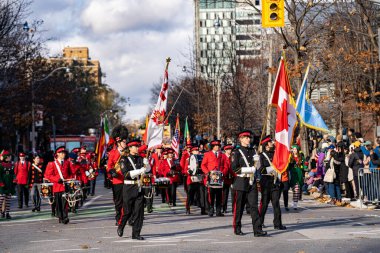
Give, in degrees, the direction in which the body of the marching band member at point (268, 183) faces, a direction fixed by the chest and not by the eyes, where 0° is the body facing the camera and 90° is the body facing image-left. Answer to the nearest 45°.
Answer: approximately 315°

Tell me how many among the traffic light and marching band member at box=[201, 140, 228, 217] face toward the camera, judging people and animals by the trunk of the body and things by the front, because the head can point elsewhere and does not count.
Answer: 2

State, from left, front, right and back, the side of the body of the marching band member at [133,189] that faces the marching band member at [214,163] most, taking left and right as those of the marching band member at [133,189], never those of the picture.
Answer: left

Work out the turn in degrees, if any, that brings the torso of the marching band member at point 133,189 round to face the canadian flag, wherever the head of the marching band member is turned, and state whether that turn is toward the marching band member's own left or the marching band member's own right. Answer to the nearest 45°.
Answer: approximately 45° to the marching band member's own left

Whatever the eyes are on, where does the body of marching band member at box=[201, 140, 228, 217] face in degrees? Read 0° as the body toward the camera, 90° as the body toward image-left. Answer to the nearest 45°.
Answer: approximately 0°
